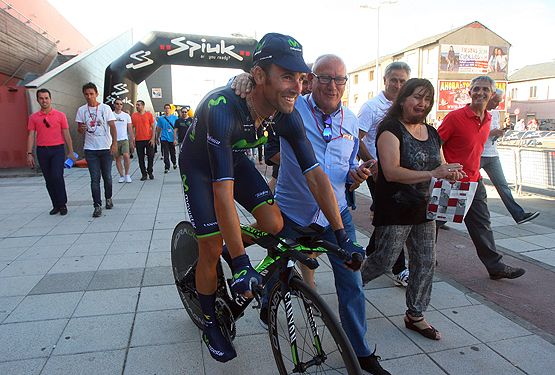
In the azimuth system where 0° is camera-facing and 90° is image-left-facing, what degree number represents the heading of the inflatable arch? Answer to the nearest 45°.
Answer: approximately 0°

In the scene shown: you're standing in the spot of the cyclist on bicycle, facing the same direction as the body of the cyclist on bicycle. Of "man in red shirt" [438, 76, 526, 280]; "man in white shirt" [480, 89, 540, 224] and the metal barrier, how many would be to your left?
3

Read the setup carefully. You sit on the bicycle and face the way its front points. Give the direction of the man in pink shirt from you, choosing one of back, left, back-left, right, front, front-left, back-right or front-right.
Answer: back

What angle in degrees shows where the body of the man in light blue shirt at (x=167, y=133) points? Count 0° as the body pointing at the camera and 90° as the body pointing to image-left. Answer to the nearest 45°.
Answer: approximately 0°

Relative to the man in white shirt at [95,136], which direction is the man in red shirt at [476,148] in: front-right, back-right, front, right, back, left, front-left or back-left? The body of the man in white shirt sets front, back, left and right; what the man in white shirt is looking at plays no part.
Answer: front-left
